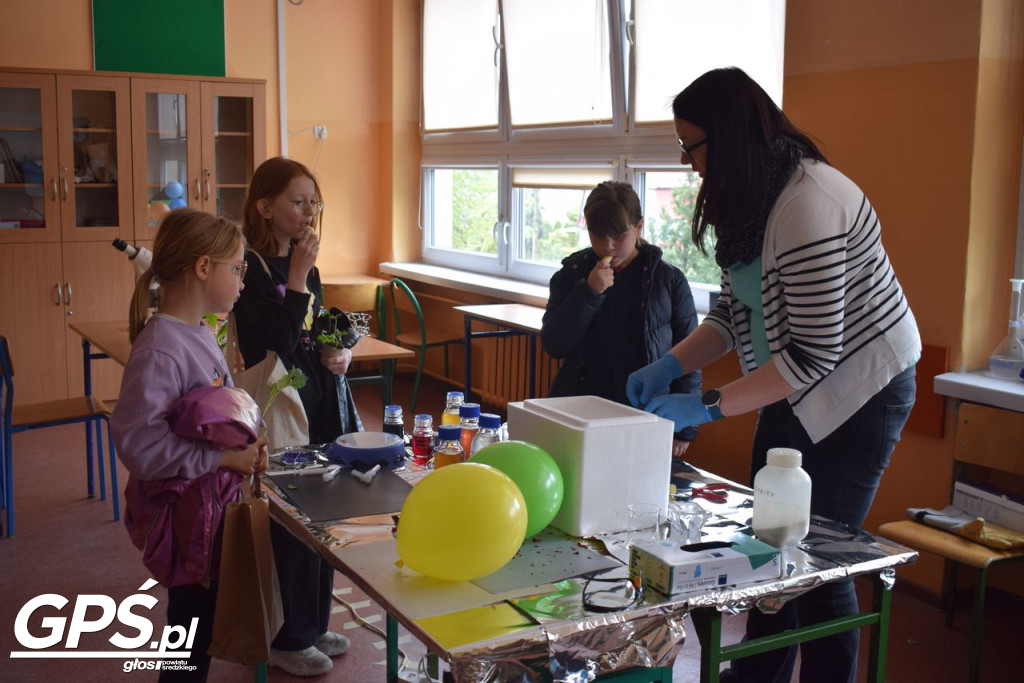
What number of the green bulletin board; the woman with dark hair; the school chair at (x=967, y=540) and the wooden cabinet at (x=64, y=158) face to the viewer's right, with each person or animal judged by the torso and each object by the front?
0

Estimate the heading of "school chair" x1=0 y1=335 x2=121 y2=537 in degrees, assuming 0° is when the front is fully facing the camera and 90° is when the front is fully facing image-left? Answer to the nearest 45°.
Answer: approximately 270°

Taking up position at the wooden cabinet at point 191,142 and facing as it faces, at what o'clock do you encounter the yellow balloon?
The yellow balloon is roughly at 12 o'clock from the wooden cabinet.

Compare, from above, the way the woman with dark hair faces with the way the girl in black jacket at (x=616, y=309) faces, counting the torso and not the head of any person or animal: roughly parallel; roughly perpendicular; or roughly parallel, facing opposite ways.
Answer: roughly perpendicular

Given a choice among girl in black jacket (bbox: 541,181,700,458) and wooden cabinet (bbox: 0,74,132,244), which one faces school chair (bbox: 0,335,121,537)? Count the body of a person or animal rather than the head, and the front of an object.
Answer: the wooden cabinet

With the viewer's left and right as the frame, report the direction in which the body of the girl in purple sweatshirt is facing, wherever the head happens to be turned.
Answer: facing to the right of the viewer

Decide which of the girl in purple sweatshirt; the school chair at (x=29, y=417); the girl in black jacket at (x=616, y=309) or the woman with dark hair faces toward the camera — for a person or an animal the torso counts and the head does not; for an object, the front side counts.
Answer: the girl in black jacket

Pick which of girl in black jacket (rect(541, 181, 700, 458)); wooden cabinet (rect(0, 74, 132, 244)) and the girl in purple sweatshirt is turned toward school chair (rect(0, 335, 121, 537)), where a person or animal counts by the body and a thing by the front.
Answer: the wooden cabinet

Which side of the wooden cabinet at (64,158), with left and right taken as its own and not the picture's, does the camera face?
front

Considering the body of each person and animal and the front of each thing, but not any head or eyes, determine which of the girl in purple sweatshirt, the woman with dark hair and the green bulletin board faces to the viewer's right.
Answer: the girl in purple sweatshirt

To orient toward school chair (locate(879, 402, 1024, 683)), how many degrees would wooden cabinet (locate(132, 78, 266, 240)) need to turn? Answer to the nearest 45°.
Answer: approximately 45° to its left

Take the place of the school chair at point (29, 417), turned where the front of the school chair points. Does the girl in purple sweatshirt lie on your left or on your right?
on your right

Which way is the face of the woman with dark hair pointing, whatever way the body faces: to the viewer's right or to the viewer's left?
to the viewer's left

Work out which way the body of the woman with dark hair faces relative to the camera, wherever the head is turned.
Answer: to the viewer's left

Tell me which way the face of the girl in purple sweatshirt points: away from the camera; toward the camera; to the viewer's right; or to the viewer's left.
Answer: to the viewer's right

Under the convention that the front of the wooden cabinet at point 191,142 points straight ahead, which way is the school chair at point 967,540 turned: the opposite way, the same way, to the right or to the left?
to the right

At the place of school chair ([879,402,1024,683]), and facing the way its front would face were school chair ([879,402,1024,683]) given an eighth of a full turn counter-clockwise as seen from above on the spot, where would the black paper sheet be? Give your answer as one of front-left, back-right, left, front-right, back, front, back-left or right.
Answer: front-right

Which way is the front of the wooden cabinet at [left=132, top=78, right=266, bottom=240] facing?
toward the camera
